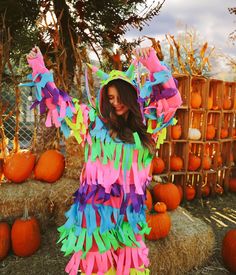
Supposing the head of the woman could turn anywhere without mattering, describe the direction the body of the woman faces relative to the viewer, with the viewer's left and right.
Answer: facing the viewer

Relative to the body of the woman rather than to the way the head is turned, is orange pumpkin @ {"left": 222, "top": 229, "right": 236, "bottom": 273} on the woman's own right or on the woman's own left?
on the woman's own left

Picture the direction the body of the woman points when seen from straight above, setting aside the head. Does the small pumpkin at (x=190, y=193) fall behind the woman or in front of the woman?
behind

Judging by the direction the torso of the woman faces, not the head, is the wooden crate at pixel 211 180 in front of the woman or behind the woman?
behind

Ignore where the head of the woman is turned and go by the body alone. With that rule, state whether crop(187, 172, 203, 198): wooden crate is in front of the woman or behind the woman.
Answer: behind

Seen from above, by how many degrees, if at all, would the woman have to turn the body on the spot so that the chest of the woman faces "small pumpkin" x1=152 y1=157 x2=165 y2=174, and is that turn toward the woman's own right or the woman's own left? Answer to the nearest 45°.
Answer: approximately 180°

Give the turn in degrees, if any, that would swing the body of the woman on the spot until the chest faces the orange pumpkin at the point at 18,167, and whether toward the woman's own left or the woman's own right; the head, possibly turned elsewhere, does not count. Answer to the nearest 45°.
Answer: approximately 135° to the woman's own right

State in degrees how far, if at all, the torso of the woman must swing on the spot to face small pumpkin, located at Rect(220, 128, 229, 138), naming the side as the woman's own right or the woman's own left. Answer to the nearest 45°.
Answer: approximately 135° to the woman's own left

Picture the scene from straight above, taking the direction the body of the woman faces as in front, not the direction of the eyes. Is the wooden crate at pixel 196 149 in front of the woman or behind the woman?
behind
